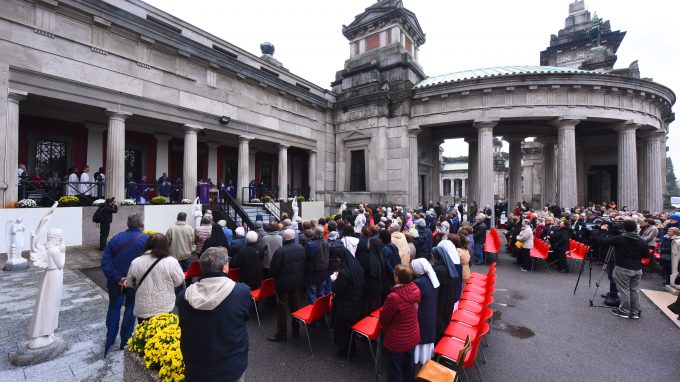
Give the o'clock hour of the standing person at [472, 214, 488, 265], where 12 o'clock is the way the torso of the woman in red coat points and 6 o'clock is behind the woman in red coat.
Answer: The standing person is roughly at 2 o'clock from the woman in red coat.

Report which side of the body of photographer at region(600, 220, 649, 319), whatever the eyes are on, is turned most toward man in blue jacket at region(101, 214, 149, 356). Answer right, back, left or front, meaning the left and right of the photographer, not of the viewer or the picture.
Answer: left

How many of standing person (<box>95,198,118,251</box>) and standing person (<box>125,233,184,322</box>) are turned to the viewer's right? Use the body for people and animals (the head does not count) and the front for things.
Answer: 1

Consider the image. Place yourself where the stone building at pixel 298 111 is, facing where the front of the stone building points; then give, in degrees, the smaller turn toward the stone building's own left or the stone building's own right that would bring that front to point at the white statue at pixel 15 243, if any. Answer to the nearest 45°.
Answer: approximately 90° to the stone building's own right

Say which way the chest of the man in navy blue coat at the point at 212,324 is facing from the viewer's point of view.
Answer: away from the camera

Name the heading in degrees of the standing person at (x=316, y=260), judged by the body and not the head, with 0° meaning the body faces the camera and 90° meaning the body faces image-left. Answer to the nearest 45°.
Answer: approximately 135°

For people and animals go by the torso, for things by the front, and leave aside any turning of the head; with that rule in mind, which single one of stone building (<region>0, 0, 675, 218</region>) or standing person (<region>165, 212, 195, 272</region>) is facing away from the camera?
the standing person

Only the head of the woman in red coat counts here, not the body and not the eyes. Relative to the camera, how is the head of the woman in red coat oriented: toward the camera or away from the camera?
away from the camera
